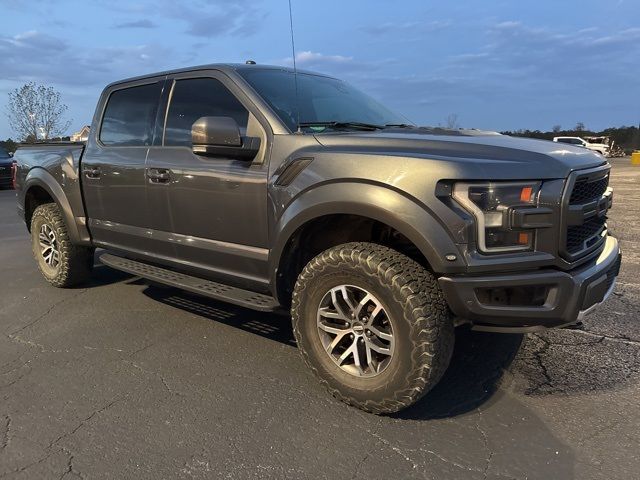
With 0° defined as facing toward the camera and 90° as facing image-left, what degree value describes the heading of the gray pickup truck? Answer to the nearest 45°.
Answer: approximately 315°
